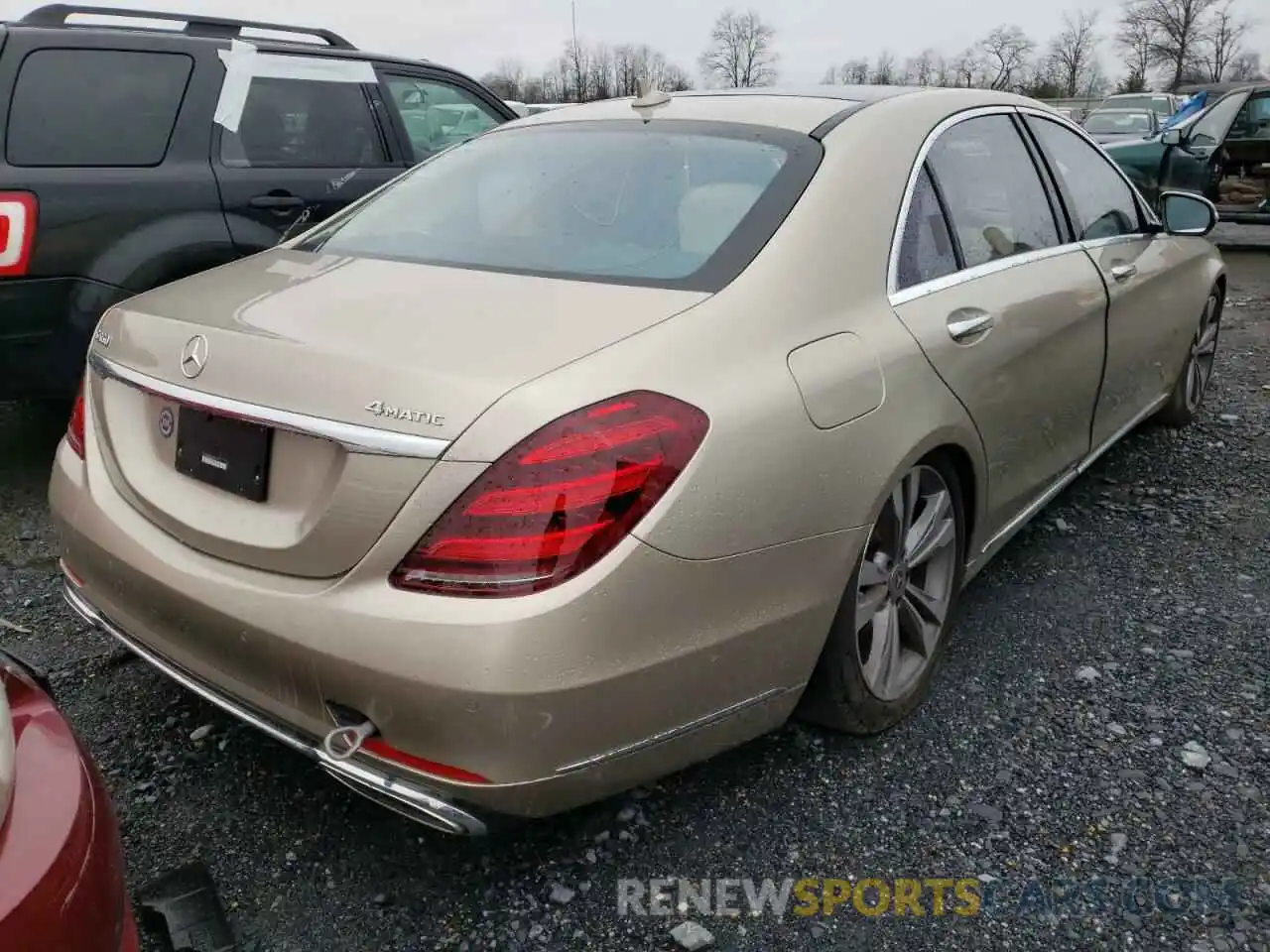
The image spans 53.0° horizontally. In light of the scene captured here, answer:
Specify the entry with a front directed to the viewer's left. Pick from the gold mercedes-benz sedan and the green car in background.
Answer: the green car in background

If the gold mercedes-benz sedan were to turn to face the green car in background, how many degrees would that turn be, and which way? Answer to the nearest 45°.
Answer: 0° — it already faces it

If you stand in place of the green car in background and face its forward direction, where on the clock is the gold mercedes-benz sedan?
The gold mercedes-benz sedan is roughly at 9 o'clock from the green car in background.

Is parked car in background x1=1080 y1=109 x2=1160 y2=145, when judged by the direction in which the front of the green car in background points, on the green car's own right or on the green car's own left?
on the green car's own right

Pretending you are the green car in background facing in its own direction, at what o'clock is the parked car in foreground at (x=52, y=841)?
The parked car in foreground is roughly at 9 o'clock from the green car in background.

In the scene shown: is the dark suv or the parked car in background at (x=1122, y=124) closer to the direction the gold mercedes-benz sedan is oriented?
the parked car in background

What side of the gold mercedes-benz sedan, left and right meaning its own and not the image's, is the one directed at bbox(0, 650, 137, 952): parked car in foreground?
back

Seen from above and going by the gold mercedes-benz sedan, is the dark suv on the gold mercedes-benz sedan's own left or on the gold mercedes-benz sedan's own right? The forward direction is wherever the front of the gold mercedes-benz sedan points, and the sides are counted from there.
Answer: on the gold mercedes-benz sedan's own left

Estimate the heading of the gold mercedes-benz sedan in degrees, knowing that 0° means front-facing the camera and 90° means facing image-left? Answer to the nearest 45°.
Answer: approximately 225°

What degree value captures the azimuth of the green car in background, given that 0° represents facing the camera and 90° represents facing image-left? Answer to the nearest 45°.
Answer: approximately 90°
